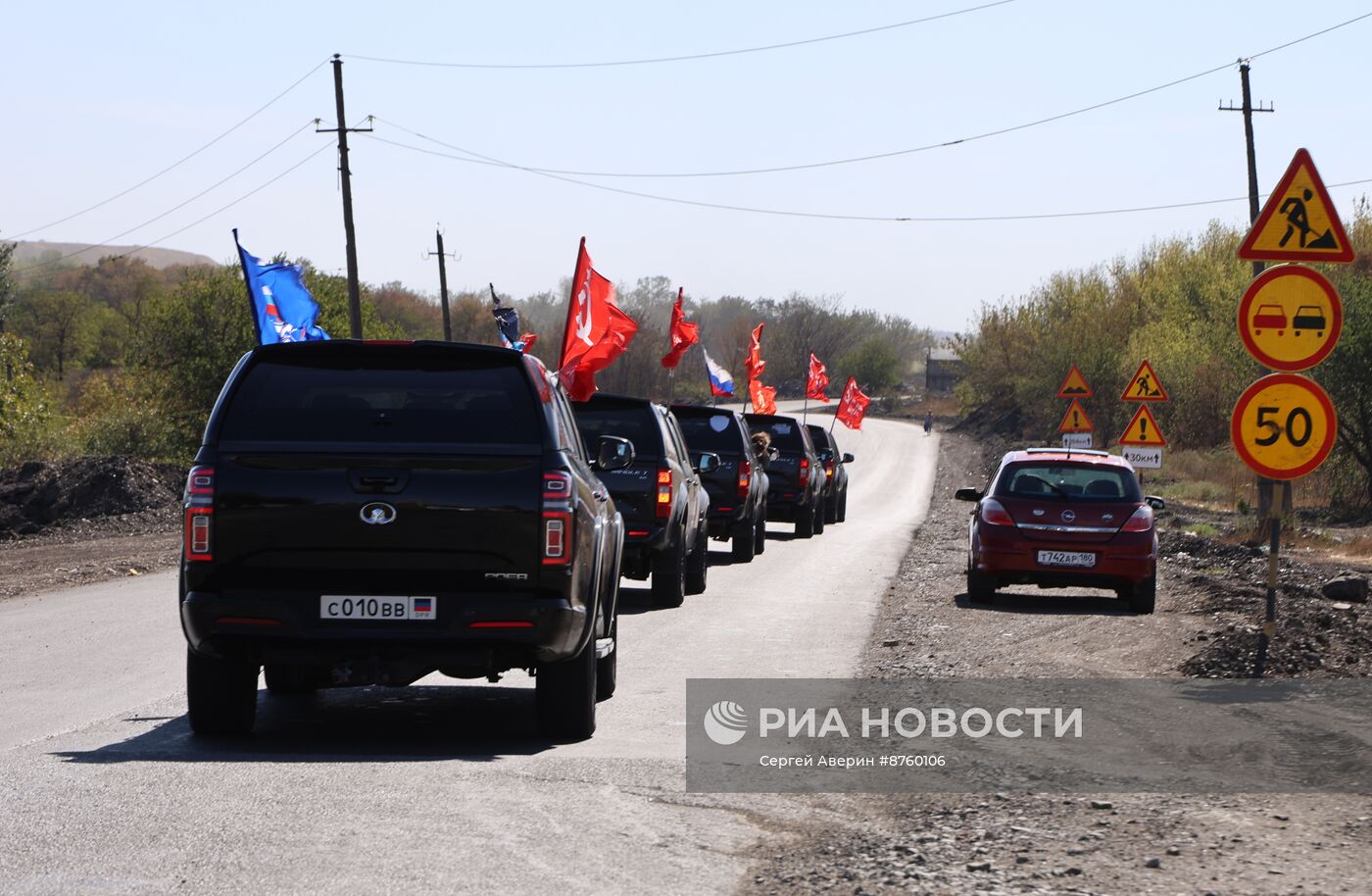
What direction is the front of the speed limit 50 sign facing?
toward the camera

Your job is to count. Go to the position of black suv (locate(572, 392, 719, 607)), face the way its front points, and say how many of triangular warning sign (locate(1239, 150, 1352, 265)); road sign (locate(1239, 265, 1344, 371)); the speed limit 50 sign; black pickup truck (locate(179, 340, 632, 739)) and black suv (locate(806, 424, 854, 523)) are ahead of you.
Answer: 1

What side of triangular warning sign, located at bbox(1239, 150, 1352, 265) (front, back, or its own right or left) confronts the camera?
front

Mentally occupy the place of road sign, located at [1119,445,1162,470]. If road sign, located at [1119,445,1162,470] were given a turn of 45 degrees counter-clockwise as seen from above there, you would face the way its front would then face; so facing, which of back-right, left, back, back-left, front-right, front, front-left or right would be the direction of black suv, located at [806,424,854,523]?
back

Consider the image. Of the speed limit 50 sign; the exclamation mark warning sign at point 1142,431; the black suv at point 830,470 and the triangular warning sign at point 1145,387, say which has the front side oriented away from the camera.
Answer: the black suv

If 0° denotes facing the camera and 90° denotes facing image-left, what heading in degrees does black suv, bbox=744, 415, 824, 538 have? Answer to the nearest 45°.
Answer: approximately 180°

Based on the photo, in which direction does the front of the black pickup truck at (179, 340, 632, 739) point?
away from the camera

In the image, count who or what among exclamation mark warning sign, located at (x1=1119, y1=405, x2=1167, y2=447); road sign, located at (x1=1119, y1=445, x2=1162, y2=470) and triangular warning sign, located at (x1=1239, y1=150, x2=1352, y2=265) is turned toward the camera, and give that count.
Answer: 3

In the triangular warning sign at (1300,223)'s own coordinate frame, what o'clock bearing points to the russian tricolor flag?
The russian tricolor flag is roughly at 5 o'clock from the triangular warning sign.

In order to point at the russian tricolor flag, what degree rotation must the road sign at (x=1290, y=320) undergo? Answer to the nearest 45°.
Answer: approximately 135° to its right

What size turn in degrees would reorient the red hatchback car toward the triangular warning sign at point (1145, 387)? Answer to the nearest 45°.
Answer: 0° — it already faces it

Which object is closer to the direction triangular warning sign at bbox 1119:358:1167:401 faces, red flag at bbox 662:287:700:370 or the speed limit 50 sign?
the speed limit 50 sign

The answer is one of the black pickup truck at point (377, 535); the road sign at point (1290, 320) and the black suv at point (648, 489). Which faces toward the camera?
the road sign

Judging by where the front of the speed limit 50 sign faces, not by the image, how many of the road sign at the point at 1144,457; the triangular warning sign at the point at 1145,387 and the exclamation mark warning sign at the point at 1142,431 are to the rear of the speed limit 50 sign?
3

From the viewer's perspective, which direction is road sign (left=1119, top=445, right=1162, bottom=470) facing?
toward the camera
